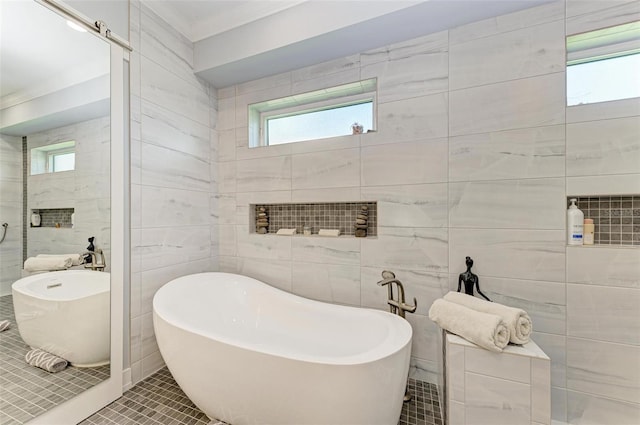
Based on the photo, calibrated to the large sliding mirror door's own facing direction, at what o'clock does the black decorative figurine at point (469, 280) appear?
The black decorative figurine is roughly at 12 o'clock from the large sliding mirror door.

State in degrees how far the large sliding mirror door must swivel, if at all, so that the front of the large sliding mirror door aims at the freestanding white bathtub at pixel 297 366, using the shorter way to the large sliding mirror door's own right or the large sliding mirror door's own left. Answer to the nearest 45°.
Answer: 0° — it already faces it

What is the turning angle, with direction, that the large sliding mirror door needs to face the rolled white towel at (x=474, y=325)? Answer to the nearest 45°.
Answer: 0° — it already faces it

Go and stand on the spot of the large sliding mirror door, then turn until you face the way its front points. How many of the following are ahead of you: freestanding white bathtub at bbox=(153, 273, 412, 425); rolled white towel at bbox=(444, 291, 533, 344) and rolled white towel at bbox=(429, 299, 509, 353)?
3

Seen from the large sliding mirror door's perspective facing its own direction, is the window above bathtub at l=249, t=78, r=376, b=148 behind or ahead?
ahead

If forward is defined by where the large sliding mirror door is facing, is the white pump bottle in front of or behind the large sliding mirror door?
in front

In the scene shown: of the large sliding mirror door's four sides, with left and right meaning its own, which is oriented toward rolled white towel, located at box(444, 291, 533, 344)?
front

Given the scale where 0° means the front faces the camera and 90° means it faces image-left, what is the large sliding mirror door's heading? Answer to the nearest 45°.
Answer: approximately 315°
